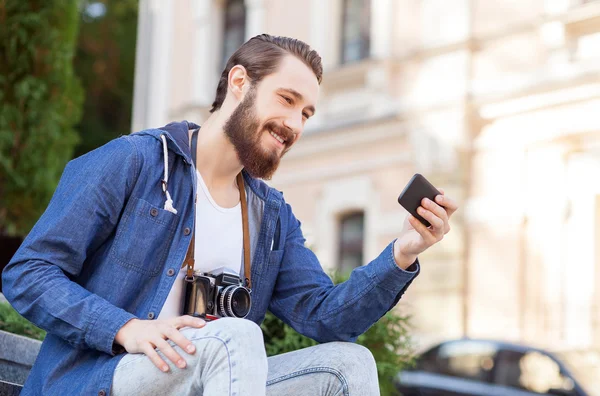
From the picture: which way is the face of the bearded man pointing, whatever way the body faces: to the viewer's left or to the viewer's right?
to the viewer's right

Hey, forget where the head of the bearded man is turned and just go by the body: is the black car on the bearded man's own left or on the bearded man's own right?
on the bearded man's own left
